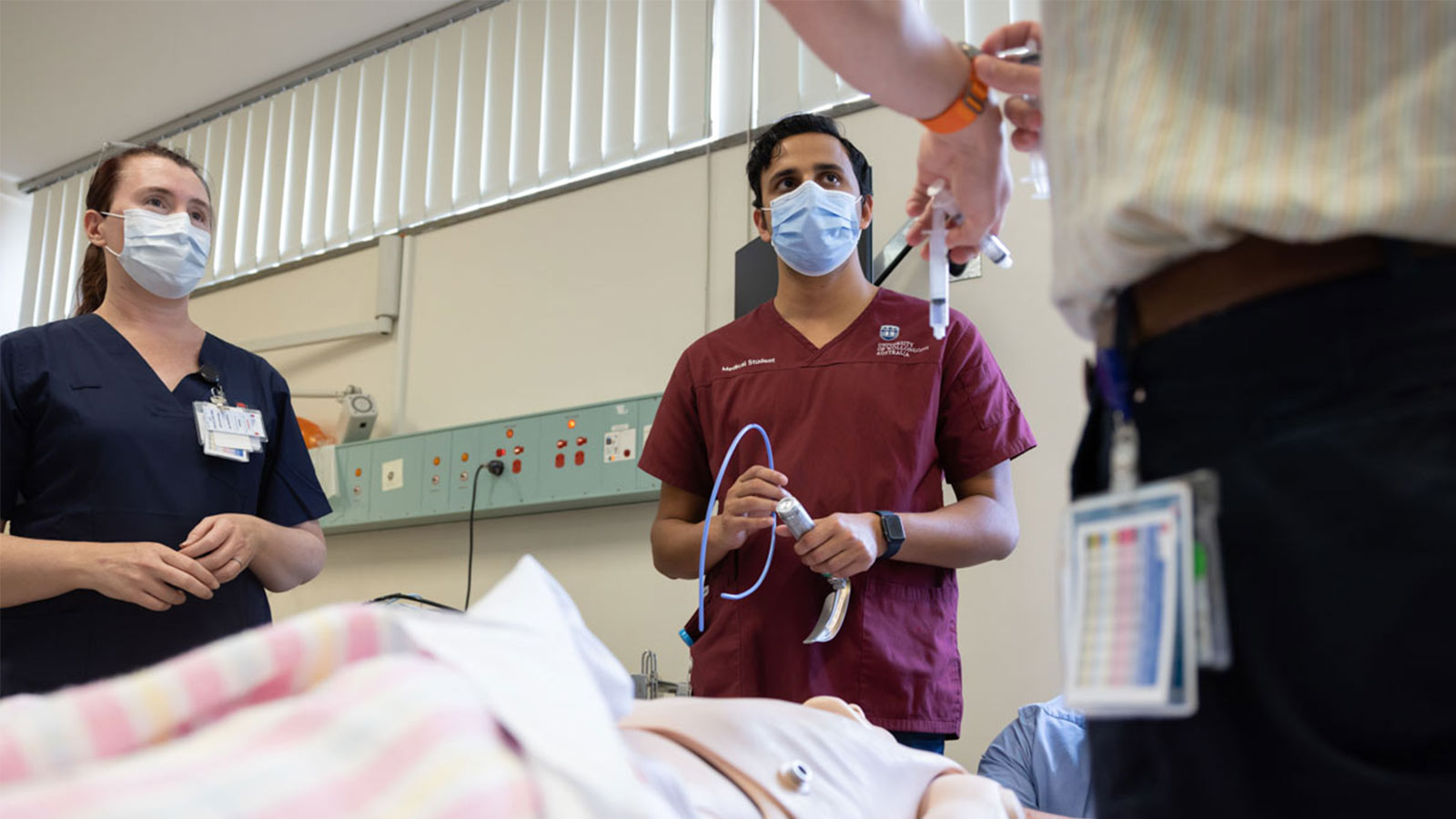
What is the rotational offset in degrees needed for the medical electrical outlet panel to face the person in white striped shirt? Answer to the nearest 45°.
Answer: approximately 45° to its left

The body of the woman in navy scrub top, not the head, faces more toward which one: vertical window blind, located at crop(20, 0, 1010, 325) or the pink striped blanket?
the pink striped blanket

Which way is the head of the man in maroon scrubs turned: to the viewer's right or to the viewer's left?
to the viewer's right

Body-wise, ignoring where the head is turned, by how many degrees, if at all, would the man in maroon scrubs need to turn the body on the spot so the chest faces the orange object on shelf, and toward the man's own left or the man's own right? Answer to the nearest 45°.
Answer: approximately 135° to the man's own right

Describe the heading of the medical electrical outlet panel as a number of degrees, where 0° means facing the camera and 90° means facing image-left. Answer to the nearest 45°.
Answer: approximately 45°

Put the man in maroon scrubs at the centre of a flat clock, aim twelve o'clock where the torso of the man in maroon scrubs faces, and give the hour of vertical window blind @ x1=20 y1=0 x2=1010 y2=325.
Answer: The vertical window blind is roughly at 5 o'clock from the man in maroon scrubs.

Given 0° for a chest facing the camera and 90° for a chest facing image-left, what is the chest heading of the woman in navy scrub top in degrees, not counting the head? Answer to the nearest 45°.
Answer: approximately 315°

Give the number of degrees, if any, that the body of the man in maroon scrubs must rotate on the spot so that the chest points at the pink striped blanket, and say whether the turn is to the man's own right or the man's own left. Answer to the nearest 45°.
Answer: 0° — they already face it

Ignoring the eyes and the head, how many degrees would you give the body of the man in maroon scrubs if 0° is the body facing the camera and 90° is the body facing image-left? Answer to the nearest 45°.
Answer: approximately 0°

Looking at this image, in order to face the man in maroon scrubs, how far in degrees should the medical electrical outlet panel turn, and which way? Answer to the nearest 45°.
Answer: approximately 45° to its left
